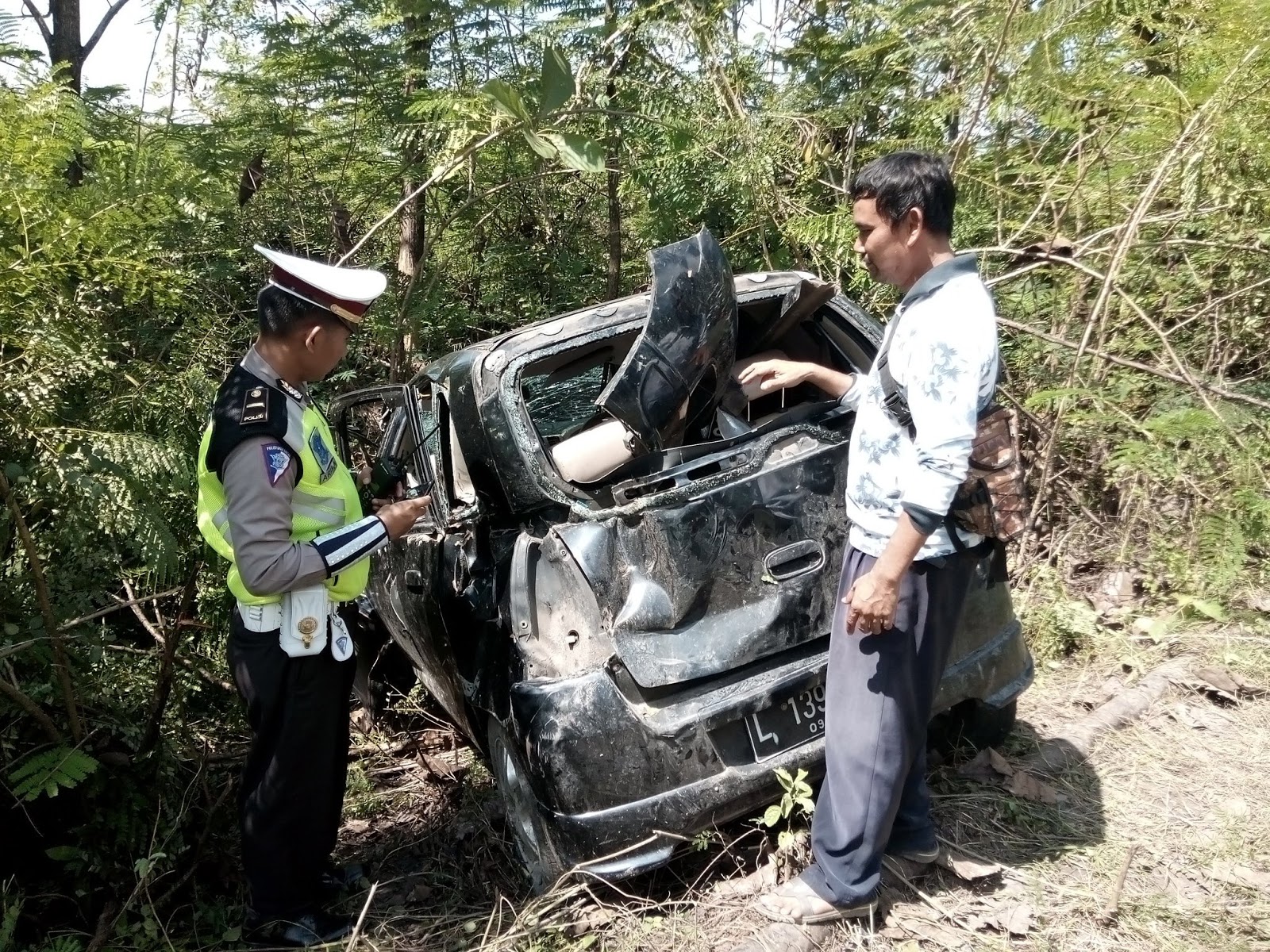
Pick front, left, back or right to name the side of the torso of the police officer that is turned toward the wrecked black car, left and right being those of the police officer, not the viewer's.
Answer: front

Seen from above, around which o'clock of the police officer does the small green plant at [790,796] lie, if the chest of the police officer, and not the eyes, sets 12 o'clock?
The small green plant is roughly at 1 o'clock from the police officer.

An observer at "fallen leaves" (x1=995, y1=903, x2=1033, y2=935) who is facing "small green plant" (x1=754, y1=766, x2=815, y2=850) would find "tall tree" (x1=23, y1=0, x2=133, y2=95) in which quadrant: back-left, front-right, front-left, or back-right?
front-right

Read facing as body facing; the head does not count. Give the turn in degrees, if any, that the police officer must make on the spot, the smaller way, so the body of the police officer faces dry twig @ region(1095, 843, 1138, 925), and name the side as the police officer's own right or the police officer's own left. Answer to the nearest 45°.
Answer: approximately 45° to the police officer's own right

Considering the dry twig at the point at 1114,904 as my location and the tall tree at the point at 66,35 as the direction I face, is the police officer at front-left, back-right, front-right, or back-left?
front-left

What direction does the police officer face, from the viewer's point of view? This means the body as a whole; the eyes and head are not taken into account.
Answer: to the viewer's right

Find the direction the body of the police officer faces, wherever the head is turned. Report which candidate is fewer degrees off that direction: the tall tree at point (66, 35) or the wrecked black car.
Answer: the wrecked black car

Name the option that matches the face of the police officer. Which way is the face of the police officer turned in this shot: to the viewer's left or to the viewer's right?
to the viewer's right

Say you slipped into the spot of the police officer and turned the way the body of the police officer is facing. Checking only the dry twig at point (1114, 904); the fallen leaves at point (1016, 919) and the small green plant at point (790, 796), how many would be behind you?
0

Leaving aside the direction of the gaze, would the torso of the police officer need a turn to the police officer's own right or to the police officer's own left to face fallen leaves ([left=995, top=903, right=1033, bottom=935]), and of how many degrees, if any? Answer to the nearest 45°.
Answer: approximately 45° to the police officer's own right

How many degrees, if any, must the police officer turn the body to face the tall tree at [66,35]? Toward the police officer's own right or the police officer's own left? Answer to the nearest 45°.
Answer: approximately 90° to the police officer's own left
